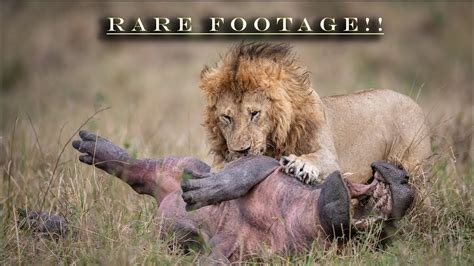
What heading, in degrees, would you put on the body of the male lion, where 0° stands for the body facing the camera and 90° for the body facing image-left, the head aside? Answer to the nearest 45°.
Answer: approximately 45°
